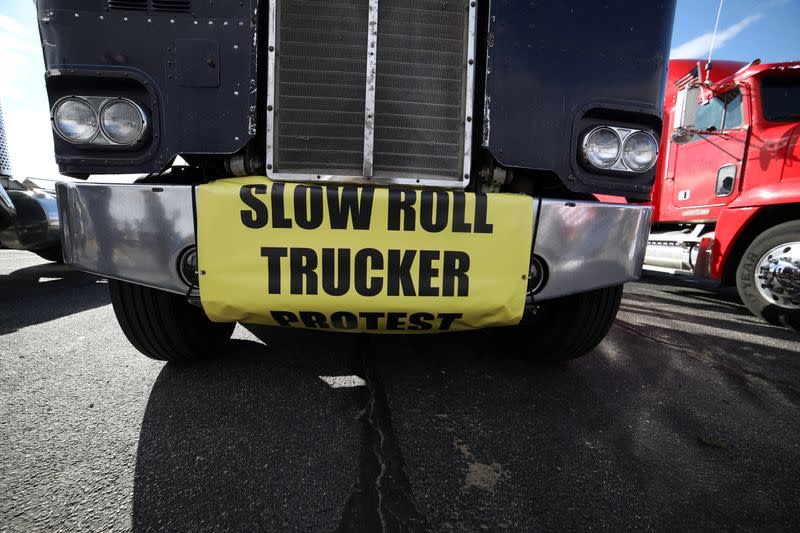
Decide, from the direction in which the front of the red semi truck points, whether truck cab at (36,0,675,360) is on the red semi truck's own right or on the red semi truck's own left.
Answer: on the red semi truck's own right

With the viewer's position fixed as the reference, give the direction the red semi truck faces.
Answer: facing the viewer and to the right of the viewer

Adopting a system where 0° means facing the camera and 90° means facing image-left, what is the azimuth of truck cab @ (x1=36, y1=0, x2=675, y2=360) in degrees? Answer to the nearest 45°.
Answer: approximately 0°

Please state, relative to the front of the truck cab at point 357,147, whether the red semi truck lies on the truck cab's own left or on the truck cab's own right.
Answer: on the truck cab's own left

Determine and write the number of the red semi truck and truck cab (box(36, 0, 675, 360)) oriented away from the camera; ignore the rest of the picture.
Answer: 0
